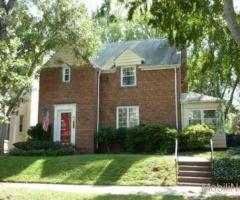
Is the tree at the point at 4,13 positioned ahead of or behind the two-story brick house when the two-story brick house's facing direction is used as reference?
ahead

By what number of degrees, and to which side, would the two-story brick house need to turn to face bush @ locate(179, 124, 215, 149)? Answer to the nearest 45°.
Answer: approximately 45° to its left

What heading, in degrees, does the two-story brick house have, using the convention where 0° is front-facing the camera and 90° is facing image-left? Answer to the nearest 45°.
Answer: approximately 0°

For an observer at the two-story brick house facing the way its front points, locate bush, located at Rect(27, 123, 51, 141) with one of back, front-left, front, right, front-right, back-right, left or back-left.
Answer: right

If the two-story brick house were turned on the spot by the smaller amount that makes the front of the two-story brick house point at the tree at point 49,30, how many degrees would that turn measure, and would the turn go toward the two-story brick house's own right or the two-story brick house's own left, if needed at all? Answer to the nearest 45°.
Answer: approximately 45° to the two-story brick house's own right

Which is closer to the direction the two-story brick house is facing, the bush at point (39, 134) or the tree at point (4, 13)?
the tree
